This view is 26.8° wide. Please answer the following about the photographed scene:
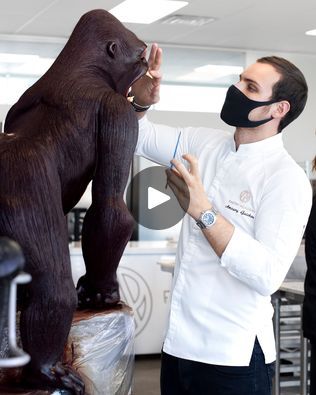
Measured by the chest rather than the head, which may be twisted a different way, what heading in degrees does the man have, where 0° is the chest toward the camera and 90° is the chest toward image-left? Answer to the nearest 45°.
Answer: approximately 45°

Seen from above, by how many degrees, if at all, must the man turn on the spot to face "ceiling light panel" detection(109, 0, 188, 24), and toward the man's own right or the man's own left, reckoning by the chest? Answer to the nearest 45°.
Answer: approximately 135° to the man's own right

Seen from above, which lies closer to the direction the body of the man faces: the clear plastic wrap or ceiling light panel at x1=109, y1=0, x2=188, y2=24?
the clear plastic wrap

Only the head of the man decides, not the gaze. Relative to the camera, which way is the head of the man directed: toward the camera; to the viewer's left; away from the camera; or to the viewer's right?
to the viewer's left
